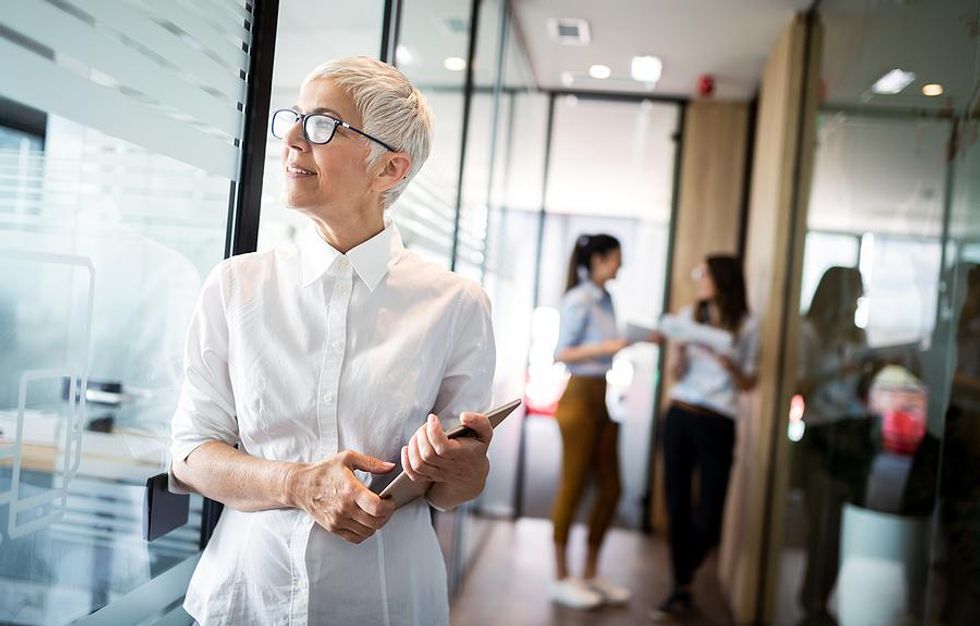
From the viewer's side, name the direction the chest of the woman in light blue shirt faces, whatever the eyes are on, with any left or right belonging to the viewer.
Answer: facing to the right of the viewer

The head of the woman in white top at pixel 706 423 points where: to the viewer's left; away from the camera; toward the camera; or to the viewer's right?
to the viewer's left

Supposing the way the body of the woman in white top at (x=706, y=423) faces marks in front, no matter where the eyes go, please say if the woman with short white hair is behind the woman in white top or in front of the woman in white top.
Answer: in front

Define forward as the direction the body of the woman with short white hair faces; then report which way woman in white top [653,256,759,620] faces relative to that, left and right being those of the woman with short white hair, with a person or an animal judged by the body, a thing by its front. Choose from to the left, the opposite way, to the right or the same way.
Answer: to the right

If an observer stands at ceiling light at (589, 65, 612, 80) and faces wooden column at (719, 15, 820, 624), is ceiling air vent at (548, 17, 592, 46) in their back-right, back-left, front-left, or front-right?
front-right

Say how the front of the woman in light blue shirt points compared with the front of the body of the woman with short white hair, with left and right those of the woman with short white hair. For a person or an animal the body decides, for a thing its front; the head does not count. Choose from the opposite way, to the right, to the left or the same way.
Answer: to the left

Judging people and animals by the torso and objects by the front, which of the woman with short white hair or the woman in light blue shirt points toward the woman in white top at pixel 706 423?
the woman in light blue shirt

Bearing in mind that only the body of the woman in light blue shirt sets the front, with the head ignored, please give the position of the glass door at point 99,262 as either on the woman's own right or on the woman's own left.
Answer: on the woman's own right

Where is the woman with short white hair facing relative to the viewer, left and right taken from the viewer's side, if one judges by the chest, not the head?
facing the viewer

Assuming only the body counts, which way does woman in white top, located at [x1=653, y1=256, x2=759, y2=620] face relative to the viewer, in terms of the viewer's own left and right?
facing the viewer and to the left of the viewer

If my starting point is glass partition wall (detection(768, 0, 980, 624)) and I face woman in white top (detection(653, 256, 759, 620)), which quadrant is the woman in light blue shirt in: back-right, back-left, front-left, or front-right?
front-left

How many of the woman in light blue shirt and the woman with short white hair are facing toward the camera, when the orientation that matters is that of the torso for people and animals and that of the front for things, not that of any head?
1
